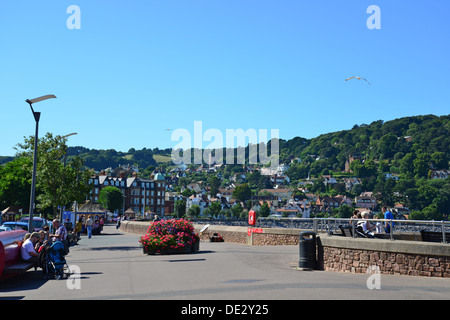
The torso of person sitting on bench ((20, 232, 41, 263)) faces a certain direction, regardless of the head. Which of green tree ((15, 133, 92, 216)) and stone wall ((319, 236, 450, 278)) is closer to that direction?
the stone wall

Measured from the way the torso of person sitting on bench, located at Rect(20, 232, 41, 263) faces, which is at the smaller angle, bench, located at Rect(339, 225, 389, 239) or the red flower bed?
the bench

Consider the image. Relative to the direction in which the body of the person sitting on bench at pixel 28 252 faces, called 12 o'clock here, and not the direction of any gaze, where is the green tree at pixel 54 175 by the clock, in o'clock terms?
The green tree is roughly at 9 o'clock from the person sitting on bench.

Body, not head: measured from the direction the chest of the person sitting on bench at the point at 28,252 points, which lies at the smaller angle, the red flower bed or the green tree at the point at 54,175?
the red flower bed

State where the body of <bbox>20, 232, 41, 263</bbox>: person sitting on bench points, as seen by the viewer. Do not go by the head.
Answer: to the viewer's right

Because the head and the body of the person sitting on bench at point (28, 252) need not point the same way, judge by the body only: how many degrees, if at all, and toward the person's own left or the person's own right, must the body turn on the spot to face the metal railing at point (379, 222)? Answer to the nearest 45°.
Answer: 0° — they already face it

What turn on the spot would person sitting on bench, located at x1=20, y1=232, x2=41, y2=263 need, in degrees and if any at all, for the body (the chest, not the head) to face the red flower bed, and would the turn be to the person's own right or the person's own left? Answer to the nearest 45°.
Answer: approximately 45° to the person's own left

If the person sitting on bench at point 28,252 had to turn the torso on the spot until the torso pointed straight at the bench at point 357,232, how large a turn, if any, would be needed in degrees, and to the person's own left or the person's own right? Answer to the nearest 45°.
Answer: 0° — they already face it
